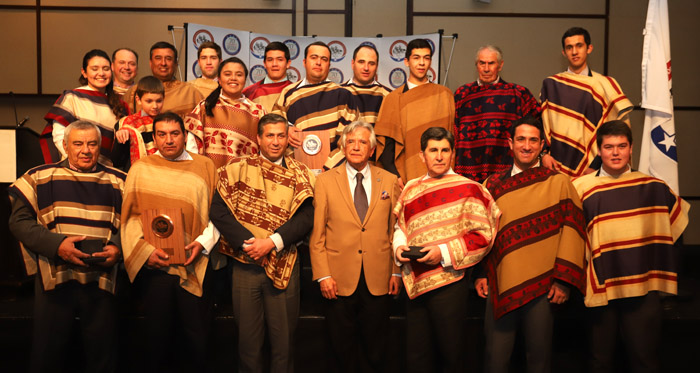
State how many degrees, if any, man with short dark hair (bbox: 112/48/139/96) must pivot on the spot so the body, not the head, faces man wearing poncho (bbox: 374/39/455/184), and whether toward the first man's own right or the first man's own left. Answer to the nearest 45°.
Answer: approximately 45° to the first man's own left

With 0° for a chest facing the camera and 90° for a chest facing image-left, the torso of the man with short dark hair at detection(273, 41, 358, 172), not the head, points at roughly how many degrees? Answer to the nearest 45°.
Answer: approximately 0°

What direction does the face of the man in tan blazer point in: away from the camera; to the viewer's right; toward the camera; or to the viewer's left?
toward the camera

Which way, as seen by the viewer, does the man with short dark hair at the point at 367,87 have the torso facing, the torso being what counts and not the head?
toward the camera

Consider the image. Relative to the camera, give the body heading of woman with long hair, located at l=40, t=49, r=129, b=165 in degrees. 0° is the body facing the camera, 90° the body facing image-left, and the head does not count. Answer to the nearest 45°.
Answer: approximately 0°

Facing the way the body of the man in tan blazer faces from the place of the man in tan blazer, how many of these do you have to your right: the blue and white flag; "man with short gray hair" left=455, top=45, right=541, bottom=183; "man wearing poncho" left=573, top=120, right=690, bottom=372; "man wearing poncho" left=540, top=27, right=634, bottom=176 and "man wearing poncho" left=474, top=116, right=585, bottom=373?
0

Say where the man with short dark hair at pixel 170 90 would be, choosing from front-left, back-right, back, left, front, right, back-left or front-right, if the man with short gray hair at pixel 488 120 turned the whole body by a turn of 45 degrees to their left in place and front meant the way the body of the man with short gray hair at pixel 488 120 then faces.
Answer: back-right

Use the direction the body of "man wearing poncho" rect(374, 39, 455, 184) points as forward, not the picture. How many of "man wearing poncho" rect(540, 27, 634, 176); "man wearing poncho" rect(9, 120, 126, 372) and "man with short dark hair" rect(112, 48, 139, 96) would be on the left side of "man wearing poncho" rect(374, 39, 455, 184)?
1

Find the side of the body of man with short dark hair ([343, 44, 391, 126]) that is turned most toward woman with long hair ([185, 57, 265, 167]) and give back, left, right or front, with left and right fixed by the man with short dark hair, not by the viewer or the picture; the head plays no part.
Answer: right

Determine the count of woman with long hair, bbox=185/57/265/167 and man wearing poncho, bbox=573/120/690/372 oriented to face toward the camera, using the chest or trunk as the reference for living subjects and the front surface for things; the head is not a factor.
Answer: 2

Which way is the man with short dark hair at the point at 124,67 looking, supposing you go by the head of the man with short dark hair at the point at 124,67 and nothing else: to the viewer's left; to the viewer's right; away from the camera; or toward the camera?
toward the camera

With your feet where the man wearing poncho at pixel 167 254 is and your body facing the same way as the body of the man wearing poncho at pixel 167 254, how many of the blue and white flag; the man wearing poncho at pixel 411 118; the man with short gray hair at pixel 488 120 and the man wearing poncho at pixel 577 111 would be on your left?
4

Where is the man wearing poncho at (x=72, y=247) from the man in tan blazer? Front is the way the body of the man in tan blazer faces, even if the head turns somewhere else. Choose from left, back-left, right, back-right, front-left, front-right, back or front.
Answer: right

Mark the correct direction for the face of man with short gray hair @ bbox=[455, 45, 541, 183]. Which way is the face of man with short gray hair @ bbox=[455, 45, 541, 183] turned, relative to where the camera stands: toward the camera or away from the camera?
toward the camera

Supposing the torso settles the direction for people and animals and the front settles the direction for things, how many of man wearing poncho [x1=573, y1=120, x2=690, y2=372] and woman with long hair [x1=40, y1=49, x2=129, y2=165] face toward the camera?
2

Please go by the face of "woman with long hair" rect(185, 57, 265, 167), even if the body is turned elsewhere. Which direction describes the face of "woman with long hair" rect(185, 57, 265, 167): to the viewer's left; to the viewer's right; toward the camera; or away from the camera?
toward the camera

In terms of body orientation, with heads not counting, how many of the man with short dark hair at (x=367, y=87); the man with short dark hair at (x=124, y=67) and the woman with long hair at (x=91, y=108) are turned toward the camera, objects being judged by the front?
3

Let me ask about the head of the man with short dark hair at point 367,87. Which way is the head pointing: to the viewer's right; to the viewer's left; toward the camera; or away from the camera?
toward the camera

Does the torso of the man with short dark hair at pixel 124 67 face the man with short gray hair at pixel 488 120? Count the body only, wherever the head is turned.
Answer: no

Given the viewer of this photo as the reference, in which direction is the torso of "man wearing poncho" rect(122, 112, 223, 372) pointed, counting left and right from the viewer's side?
facing the viewer

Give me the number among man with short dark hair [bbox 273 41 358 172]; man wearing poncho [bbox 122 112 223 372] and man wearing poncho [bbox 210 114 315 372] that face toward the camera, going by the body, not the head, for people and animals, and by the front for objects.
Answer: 3

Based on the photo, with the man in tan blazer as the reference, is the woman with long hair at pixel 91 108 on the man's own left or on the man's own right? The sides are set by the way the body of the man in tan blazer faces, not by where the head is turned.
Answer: on the man's own right
